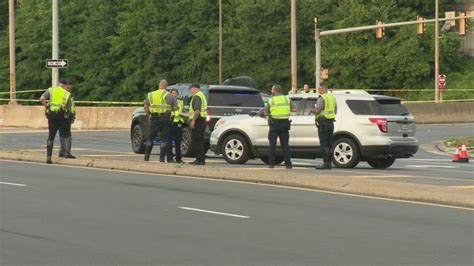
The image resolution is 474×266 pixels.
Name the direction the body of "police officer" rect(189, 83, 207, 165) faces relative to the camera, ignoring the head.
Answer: to the viewer's left

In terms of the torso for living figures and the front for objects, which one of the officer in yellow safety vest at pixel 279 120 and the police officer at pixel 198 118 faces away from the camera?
the officer in yellow safety vest

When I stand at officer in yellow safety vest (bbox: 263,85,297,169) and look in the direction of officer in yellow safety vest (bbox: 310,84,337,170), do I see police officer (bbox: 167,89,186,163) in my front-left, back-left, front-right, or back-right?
back-left

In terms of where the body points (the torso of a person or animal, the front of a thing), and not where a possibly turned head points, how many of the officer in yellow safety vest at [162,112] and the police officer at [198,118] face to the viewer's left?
1

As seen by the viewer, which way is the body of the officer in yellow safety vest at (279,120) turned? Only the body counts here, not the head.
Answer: away from the camera

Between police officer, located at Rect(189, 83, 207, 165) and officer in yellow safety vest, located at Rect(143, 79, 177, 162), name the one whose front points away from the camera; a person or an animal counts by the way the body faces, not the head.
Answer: the officer in yellow safety vest

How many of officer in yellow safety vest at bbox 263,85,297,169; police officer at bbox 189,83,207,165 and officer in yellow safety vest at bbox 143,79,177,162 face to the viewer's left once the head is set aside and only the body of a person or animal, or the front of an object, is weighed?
1

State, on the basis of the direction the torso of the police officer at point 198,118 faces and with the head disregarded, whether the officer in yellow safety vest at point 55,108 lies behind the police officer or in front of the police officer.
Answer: in front

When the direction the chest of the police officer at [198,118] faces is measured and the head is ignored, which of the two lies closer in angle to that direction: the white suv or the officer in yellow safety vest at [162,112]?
the officer in yellow safety vest

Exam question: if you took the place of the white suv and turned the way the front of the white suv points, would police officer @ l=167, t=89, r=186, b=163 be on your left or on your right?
on your left

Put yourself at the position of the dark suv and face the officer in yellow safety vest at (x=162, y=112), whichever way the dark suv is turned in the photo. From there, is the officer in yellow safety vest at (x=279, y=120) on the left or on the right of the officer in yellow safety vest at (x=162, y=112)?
left

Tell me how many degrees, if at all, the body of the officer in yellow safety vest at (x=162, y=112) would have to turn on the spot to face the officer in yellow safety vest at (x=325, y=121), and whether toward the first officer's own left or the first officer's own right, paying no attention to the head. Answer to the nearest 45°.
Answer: approximately 90° to the first officer's own right

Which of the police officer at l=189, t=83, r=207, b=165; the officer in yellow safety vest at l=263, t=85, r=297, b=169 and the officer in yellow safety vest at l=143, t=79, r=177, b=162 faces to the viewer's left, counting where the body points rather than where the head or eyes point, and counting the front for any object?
the police officer

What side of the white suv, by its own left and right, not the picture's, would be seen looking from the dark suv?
front
